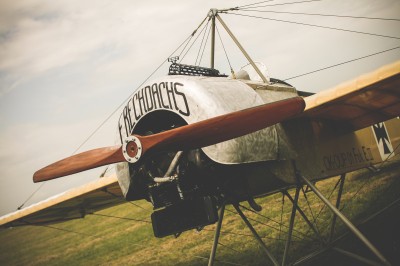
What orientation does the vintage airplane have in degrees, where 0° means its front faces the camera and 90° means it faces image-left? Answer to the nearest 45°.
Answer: approximately 45°
